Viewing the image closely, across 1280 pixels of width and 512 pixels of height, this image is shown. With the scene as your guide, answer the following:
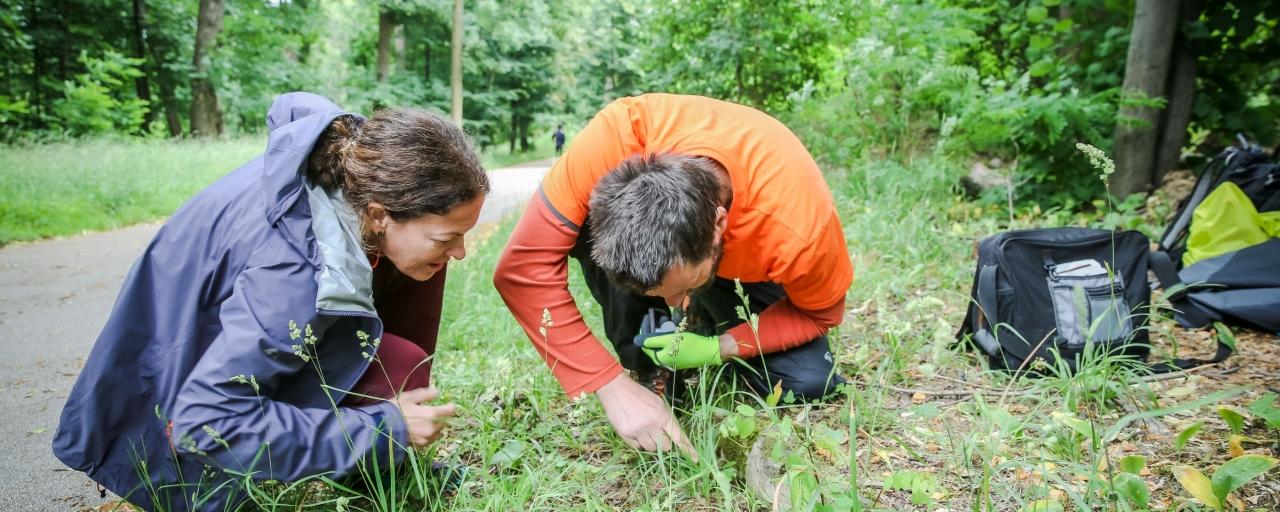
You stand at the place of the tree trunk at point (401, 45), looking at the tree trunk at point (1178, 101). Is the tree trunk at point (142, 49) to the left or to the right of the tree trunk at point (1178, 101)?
right

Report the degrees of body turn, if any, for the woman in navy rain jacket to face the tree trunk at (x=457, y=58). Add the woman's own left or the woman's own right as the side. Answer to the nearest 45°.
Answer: approximately 90° to the woman's own left

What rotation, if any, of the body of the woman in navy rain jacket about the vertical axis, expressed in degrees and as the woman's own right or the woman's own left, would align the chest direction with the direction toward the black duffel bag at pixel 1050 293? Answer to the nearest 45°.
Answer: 0° — they already face it

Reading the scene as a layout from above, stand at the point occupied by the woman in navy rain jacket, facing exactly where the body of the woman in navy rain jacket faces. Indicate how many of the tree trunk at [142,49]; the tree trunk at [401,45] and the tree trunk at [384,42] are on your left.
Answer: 3

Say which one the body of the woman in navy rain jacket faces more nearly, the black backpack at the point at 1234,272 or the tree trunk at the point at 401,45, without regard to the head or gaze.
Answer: the black backpack

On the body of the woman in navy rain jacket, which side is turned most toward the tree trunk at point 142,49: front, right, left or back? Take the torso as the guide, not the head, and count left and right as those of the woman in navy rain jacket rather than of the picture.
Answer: left

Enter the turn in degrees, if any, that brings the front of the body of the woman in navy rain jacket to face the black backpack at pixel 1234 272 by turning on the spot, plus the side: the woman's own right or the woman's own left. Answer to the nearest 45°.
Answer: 0° — they already face it

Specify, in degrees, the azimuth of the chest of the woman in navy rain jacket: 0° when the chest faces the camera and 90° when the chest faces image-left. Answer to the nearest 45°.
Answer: approximately 270°

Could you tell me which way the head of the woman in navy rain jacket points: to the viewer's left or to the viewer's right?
to the viewer's right

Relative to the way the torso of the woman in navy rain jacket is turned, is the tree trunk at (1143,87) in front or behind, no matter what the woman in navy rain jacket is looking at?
in front

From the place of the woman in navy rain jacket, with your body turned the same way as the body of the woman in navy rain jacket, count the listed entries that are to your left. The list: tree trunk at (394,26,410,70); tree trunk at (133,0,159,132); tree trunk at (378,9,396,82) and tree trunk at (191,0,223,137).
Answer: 4

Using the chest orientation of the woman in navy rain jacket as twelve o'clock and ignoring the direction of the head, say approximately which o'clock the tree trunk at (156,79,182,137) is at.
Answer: The tree trunk is roughly at 9 o'clock from the woman in navy rain jacket.

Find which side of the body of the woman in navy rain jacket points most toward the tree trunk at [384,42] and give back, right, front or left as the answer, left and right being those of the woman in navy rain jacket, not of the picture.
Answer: left

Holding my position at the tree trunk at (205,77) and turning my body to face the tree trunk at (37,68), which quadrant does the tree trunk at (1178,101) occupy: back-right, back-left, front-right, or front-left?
back-left

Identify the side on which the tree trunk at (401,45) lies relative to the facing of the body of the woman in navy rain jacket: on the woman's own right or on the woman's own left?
on the woman's own left

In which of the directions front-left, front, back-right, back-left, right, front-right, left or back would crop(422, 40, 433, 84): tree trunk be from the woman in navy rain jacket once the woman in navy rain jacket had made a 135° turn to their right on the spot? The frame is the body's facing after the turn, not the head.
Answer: back-right
